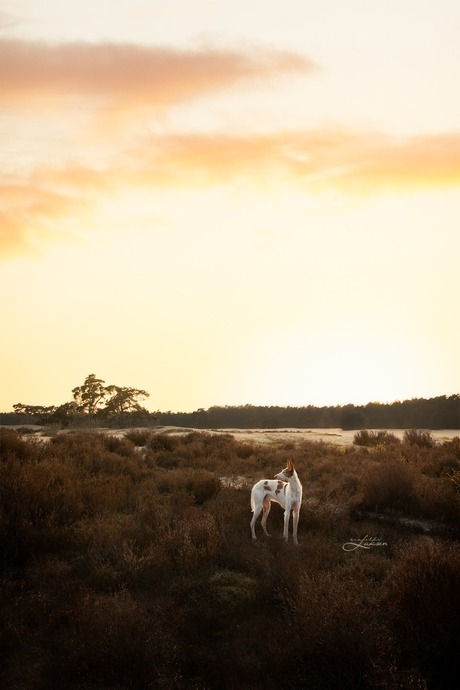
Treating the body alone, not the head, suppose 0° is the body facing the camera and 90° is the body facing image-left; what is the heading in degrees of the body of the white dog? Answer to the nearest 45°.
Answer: approximately 315°

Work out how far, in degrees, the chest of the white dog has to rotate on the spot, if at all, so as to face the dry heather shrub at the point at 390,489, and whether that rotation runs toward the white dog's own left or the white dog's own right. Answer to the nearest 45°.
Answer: approximately 90° to the white dog's own left

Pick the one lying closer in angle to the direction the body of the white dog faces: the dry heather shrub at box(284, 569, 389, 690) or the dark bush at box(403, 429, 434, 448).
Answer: the dry heather shrub

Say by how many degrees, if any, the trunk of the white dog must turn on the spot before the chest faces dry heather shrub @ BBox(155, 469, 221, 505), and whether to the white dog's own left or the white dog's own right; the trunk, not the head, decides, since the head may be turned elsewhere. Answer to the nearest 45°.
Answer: approximately 180°

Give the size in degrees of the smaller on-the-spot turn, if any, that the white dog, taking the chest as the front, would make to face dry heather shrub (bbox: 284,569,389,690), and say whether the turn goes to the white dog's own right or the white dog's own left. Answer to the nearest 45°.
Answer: approximately 45° to the white dog's own right

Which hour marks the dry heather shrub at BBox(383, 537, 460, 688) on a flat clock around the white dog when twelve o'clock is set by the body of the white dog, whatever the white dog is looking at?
The dry heather shrub is roughly at 1 o'clock from the white dog.

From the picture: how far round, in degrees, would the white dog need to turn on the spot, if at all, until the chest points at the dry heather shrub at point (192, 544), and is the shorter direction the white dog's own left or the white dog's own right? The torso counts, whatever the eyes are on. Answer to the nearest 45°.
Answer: approximately 90° to the white dog's own right

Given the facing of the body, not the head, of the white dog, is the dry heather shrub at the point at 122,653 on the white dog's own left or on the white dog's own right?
on the white dog's own right
